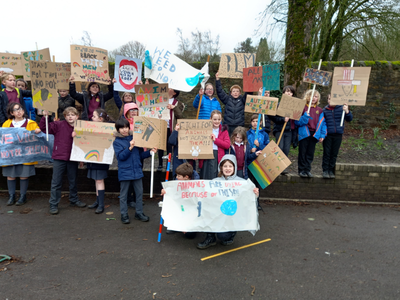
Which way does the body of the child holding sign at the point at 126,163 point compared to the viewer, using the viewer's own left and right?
facing the viewer and to the right of the viewer

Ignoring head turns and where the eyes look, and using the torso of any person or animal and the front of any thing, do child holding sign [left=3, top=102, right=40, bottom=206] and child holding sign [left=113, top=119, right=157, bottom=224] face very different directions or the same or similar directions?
same or similar directions

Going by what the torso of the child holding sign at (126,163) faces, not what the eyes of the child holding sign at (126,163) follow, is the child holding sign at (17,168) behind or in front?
behind

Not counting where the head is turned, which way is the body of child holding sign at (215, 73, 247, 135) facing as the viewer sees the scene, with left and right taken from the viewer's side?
facing the viewer

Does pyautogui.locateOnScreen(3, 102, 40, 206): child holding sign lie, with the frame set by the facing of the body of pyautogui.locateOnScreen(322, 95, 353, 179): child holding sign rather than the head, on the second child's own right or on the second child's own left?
on the second child's own right

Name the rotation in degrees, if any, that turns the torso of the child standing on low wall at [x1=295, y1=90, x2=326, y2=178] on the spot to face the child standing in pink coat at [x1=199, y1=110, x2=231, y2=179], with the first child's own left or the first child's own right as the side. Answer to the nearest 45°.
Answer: approximately 45° to the first child's own right

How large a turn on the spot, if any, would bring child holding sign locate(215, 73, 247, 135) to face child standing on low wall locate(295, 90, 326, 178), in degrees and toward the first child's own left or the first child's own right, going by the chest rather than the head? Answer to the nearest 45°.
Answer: approximately 90° to the first child's own left

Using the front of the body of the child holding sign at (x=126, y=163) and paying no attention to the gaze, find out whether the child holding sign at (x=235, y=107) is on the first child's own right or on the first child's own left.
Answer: on the first child's own left

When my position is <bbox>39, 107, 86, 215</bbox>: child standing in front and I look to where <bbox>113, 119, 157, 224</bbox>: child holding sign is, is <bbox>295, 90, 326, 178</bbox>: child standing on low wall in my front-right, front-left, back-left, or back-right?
front-left

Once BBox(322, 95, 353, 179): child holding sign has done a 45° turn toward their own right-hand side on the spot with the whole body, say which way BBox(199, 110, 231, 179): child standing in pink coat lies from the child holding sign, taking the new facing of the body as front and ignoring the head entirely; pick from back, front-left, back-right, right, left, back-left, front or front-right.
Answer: front

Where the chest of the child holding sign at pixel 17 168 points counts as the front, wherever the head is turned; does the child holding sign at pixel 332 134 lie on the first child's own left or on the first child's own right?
on the first child's own left

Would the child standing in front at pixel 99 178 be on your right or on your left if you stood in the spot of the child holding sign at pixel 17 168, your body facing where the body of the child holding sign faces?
on your left

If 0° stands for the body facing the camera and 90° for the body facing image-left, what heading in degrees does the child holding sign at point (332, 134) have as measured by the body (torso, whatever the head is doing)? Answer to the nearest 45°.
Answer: approximately 0°

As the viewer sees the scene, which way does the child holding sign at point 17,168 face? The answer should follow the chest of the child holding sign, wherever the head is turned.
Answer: toward the camera

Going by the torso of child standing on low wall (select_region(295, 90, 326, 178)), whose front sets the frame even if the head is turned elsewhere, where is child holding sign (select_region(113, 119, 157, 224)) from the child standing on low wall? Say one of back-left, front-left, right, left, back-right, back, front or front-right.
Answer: front-right

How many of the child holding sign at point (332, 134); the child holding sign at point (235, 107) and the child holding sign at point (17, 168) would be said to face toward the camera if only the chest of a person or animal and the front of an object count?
3
